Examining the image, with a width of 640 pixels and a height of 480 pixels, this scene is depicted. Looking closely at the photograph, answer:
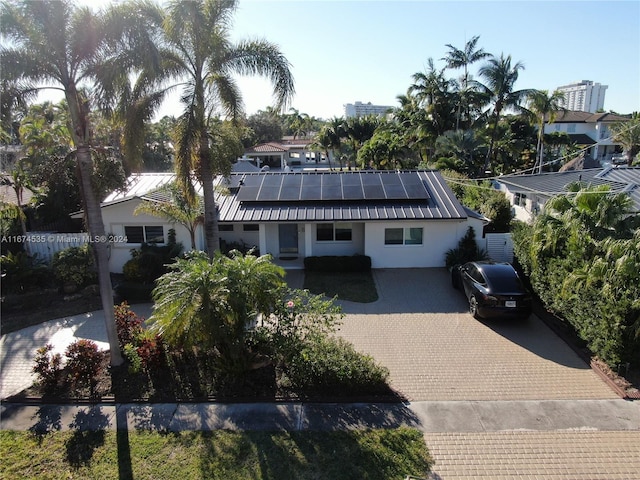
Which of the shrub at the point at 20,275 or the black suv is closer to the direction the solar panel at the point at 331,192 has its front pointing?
the black suv

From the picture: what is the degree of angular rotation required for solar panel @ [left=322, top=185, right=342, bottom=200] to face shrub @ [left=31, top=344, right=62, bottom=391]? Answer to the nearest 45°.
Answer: approximately 45° to its right

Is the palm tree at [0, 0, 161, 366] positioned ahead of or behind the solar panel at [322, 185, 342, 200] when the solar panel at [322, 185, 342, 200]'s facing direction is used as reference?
ahead

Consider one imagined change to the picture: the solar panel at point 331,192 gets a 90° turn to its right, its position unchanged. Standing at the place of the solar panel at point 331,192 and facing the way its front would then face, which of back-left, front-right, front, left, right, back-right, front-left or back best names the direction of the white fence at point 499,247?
back

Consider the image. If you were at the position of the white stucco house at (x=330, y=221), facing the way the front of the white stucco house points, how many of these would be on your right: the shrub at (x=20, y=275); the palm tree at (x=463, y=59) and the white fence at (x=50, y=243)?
2

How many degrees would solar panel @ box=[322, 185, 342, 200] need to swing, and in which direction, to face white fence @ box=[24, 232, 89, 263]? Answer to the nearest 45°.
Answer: approximately 90° to its right

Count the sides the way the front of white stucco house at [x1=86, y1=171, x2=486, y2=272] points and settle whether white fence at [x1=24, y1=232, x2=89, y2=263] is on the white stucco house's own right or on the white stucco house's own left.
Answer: on the white stucco house's own right

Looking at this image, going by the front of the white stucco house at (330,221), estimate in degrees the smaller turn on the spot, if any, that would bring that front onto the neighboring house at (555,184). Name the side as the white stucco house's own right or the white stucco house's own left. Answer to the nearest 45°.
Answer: approximately 90° to the white stucco house's own left

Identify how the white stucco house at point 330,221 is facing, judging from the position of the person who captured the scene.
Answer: facing the viewer

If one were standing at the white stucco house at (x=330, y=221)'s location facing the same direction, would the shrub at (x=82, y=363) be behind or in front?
in front

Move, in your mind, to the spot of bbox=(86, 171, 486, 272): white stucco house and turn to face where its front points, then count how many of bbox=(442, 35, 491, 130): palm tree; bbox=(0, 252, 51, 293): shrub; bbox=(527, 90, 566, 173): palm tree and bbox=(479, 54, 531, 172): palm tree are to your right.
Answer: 1

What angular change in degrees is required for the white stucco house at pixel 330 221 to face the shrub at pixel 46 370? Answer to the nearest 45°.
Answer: approximately 45° to its right

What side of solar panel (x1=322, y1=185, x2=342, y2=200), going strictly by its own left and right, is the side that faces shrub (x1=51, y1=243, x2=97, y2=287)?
right

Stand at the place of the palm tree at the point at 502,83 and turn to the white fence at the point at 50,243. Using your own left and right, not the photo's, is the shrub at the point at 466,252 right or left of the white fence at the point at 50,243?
left

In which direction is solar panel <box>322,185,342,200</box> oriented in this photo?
toward the camera

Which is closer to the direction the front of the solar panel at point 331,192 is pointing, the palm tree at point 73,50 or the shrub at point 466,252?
the palm tree

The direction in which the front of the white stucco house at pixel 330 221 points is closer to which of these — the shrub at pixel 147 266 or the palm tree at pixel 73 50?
the palm tree
